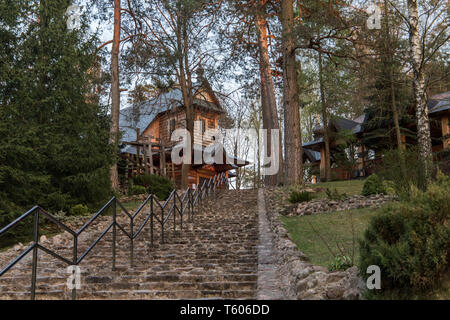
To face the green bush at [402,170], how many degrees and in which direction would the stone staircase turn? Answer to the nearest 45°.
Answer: approximately 135° to its left

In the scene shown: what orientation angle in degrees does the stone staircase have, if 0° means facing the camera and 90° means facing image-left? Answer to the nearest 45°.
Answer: approximately 0°

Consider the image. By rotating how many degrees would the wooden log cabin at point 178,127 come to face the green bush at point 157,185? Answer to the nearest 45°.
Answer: approximately 45° to its right

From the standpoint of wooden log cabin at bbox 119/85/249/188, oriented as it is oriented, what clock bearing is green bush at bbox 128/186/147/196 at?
The green bush is roughly at 2 o'clock from the wooden log cabin.

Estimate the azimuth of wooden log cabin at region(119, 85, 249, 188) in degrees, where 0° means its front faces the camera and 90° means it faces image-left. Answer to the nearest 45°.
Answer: approximately 315°

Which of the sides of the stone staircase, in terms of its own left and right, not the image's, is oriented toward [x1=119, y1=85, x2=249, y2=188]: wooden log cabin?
back

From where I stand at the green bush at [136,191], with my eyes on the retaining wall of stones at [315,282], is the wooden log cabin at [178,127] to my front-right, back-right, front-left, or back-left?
back-left

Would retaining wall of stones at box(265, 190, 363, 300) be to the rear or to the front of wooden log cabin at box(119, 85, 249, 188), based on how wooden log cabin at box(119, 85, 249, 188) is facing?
to the front
